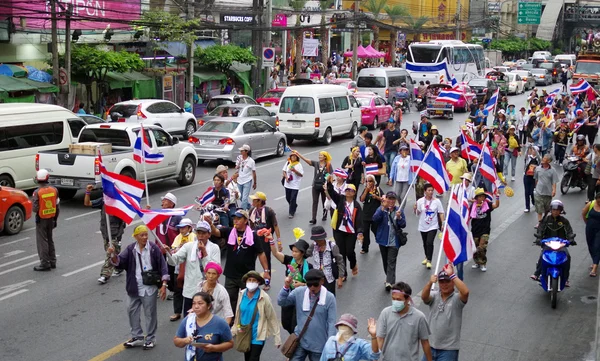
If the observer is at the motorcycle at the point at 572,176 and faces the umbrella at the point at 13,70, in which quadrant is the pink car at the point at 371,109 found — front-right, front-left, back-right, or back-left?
front-right

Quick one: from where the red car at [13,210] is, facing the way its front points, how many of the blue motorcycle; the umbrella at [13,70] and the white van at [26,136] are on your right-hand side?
1

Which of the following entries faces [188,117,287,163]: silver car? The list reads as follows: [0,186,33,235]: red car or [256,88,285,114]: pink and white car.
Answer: the red car

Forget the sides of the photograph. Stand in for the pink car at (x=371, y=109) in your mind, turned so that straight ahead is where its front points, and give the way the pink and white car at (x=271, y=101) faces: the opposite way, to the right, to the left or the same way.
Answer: the same way

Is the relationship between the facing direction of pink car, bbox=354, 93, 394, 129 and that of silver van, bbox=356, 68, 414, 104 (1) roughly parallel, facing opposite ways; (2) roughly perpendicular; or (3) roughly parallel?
roughly parallel

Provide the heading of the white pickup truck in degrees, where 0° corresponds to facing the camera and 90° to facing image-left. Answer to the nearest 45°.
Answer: approximately 225°

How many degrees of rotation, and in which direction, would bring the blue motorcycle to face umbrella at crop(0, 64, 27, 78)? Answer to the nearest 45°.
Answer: approximately 135° to its right

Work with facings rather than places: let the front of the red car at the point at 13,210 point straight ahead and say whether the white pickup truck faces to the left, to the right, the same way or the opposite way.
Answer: the same way

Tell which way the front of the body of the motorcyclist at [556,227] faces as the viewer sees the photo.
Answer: toward the camera

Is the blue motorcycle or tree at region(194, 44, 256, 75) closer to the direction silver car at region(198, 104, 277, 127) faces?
the tree

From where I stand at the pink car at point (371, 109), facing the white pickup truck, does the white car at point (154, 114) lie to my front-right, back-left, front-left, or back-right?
front-right

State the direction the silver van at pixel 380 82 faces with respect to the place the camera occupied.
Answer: facing away from the viewer and to the right of the viewer

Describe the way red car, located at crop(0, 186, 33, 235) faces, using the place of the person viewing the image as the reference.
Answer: facing away from the viewer and to the right of the viewer

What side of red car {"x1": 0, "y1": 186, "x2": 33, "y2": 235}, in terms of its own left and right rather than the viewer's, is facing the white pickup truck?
front

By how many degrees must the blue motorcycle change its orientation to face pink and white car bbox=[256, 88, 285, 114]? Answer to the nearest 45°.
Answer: approximately 135° to its right

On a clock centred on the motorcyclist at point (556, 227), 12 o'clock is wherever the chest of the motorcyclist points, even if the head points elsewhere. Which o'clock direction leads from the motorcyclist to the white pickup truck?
The white pickup truck is roughly at 4 o'clock from the motorcyclist.

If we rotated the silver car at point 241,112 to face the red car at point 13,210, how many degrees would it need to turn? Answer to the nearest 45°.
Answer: approximately 135° to its right

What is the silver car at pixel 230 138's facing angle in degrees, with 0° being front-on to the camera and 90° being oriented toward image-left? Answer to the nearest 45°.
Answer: approximately 225°

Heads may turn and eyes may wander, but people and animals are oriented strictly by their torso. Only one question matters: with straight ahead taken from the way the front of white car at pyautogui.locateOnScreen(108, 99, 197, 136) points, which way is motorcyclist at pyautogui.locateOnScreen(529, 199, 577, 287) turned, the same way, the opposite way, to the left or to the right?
the opposite way

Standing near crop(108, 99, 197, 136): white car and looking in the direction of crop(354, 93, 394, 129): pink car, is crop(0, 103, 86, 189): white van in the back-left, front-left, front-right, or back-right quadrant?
back-right

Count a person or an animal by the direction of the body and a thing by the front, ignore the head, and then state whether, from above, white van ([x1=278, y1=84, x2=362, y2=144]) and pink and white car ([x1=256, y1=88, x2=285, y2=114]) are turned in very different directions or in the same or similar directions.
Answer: same or similar directions
